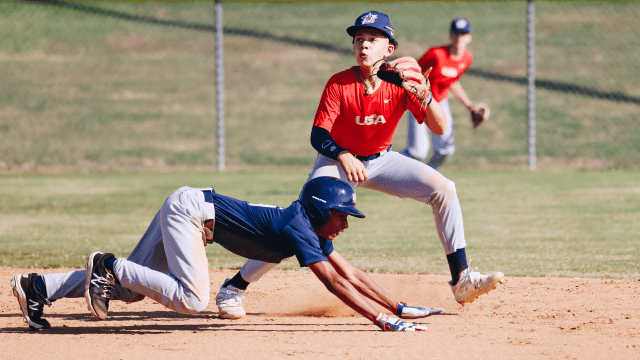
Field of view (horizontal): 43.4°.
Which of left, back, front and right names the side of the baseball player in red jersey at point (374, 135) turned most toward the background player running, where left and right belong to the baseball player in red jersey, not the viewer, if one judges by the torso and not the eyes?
back

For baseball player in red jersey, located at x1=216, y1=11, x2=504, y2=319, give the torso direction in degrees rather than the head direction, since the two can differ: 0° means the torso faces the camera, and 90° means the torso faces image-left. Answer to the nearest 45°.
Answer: approximately 0°

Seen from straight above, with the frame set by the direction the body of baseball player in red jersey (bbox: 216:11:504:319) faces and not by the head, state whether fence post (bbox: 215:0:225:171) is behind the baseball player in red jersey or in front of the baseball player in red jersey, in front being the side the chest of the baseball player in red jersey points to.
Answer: behind
